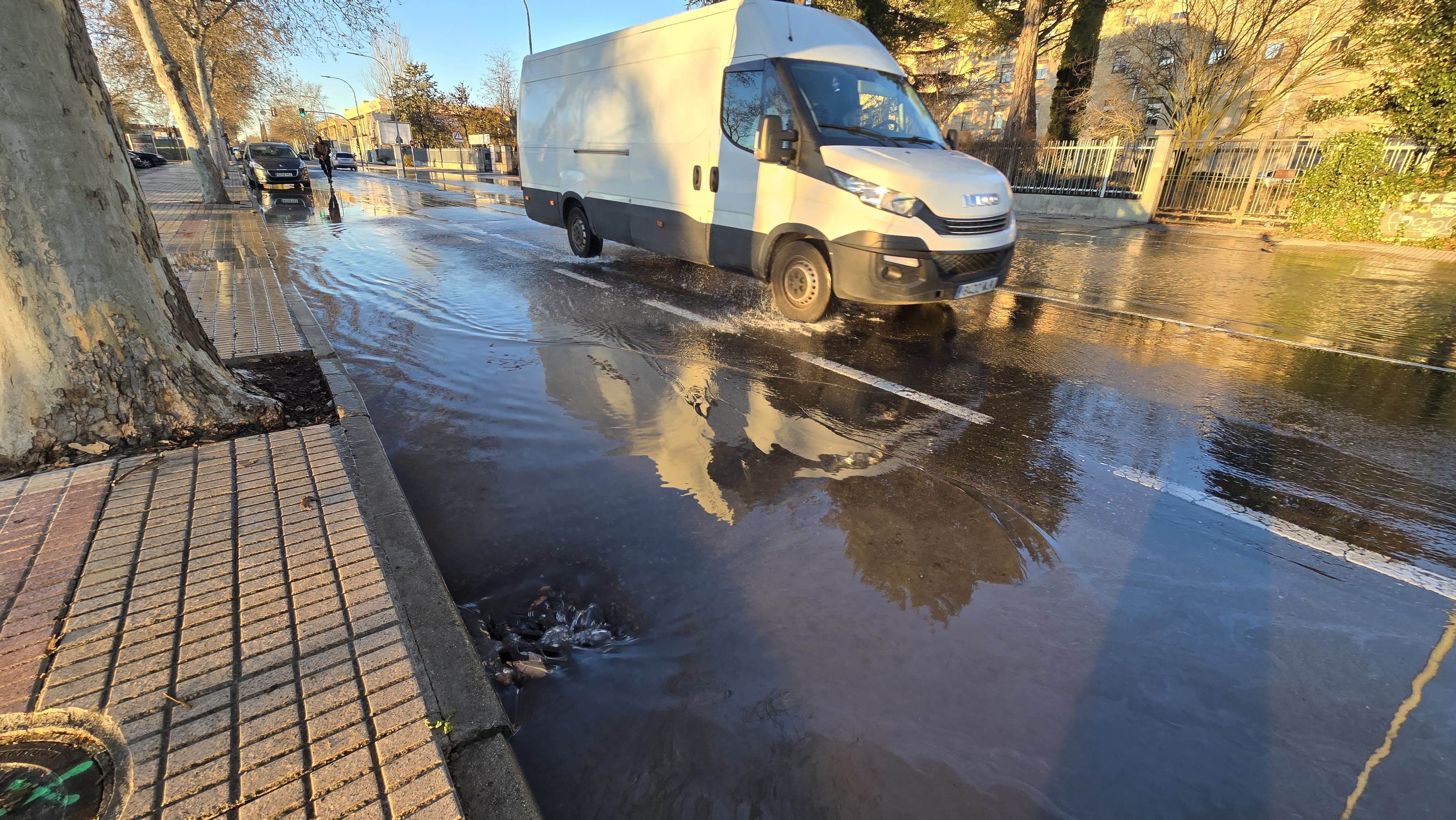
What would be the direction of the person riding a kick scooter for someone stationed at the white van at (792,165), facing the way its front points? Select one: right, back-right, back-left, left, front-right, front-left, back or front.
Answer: back

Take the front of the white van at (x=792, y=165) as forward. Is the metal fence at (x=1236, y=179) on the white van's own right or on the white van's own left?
on the white van's own left

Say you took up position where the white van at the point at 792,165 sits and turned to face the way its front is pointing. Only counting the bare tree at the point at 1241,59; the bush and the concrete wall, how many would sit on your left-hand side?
3

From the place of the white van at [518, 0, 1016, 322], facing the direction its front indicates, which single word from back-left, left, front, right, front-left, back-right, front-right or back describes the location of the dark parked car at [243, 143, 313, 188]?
back

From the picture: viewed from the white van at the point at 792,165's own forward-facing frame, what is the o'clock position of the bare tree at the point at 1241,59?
The bare tree is roughly at 9 o'clock from the white van.

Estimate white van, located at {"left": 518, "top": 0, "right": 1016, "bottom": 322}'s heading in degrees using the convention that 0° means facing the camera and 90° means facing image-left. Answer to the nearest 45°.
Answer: approximately 315°

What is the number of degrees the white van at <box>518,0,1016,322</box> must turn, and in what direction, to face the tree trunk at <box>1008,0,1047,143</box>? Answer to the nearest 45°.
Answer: approximately 90° to its left

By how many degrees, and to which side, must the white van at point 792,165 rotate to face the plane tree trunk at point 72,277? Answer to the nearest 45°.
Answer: approximately 90° to its right

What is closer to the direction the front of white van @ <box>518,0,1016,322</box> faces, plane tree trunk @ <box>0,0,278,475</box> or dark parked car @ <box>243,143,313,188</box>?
the plane tree trunk

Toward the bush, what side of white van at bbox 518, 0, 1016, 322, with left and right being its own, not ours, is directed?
left

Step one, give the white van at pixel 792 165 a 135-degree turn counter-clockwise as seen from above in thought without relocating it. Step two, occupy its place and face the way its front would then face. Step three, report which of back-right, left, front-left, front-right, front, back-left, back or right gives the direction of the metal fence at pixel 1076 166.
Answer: front-right

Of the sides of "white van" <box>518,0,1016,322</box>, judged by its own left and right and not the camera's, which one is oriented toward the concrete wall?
left

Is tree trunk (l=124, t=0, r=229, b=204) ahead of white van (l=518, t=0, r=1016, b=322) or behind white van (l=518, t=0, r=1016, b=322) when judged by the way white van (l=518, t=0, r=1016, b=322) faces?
behind

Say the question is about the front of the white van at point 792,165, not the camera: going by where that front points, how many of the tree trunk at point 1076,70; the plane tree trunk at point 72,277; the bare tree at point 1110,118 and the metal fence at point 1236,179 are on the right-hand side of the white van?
1

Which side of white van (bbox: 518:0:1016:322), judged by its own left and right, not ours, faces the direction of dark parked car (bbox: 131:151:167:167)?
back
